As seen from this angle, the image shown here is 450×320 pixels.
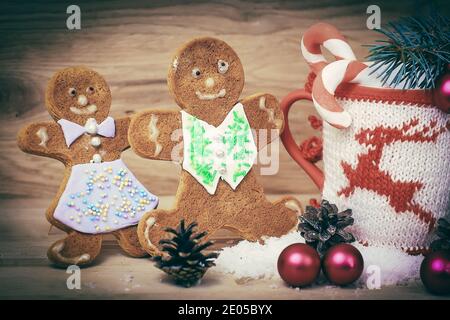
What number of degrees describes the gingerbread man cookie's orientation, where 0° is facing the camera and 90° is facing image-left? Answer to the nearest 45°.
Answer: approximately 0°

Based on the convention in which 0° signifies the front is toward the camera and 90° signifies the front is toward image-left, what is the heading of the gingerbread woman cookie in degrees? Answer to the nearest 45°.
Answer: approximately 0°

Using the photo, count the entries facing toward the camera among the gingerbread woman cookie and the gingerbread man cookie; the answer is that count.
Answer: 2
